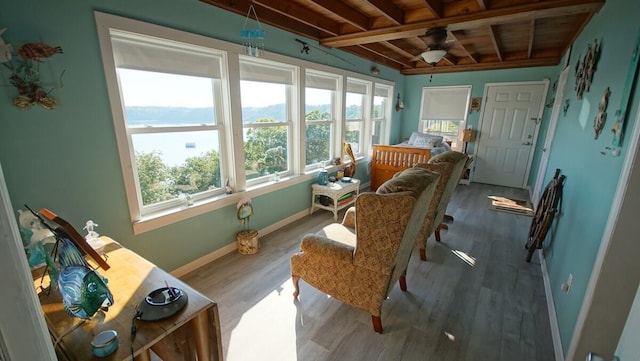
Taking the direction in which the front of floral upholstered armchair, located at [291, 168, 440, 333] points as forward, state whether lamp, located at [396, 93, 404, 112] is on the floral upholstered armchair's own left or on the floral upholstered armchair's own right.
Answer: on the floral upholstered armchair's own right

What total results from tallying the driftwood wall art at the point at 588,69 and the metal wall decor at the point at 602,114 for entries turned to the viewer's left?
2

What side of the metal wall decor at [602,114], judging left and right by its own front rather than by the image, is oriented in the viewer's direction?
left

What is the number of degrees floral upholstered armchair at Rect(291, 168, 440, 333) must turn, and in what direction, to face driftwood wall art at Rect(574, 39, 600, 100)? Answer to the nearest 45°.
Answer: approximately 90° to its right

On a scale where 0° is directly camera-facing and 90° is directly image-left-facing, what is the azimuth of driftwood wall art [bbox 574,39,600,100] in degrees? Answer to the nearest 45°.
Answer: approximately 90°

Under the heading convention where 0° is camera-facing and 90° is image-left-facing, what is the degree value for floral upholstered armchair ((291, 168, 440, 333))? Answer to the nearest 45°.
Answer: approximately 135°
